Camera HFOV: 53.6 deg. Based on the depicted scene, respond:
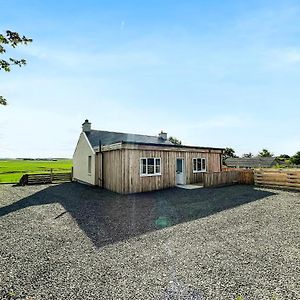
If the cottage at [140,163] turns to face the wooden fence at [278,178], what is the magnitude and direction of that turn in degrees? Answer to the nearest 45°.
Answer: approximately 45° to its left

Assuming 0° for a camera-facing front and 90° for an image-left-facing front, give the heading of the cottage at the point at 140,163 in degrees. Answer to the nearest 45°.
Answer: approximately 315°

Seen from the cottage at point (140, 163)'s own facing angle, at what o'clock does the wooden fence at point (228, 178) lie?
The wooden fence is roughly at 10 o'clock from the cottage.

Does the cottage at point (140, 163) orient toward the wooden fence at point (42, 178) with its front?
no
